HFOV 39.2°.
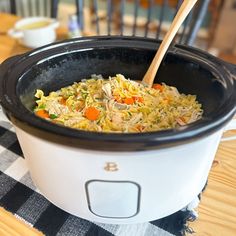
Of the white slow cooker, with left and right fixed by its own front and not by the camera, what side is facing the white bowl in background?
back

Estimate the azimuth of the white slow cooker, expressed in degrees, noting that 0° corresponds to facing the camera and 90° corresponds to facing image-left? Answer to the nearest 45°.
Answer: approximately 0°
